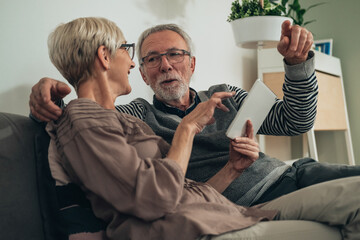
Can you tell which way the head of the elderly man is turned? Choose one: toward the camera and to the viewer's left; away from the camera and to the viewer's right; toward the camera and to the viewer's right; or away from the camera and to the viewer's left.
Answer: toward the camera and to the viewer's left

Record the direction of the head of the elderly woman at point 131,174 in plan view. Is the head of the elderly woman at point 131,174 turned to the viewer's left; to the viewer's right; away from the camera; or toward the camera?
to the viewer's right

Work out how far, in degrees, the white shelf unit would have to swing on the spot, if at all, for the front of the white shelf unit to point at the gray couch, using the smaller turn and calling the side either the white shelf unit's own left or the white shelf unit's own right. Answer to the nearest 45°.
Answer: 0° — it already faces it

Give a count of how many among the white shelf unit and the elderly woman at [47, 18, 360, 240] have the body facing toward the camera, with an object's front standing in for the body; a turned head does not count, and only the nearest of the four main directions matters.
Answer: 1

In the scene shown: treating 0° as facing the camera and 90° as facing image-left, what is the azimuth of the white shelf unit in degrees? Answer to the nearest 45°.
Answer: approximately 0°

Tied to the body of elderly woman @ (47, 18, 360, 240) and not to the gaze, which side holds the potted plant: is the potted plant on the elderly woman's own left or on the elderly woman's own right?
on the elderly woman's own left

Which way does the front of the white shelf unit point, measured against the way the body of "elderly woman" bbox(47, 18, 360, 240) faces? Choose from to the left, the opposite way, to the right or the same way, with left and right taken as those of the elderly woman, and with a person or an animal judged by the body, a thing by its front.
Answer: to the right

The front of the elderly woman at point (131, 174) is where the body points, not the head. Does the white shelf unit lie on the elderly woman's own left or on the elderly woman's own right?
on the elderly woman's own left

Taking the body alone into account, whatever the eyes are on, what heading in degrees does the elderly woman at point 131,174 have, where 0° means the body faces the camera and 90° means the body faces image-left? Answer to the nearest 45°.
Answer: approximately 270°
